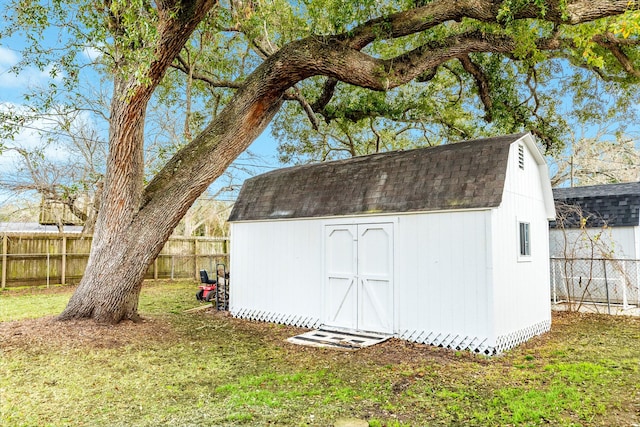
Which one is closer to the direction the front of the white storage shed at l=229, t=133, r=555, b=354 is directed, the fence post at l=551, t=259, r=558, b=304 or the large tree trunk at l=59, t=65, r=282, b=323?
the large tree trunk

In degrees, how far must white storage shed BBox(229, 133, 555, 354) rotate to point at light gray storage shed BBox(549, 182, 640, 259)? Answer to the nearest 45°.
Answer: approximately 180°

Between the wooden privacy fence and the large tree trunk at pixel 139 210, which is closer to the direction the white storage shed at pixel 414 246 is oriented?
the large tree trunk

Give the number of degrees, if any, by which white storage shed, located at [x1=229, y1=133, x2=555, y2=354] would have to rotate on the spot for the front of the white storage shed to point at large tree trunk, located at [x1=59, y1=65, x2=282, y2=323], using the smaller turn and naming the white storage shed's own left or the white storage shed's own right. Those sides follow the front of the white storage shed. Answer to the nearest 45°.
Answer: approximately 45° to the white storage shed's own right

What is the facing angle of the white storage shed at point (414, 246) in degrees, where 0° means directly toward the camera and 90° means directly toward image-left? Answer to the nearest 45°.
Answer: approximately 45°

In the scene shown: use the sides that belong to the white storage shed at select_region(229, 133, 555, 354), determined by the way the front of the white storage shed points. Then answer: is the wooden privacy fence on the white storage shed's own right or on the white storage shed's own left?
on the white storage shed's own right

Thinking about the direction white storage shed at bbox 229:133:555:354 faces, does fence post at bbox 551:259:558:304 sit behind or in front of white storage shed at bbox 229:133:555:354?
behind
